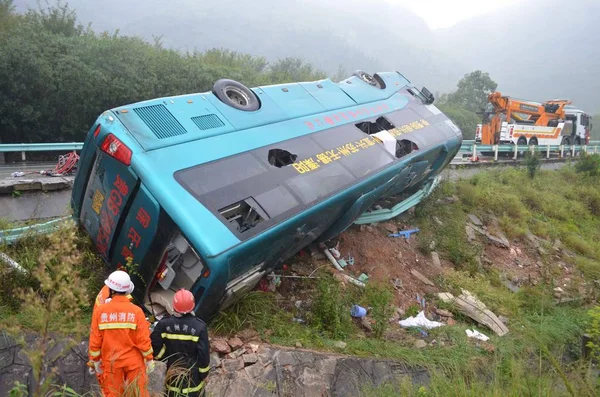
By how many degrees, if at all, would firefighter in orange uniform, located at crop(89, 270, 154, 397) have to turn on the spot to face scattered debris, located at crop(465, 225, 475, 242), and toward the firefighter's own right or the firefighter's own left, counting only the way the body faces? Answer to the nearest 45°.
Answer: approximately 45° to the firefighter's own right

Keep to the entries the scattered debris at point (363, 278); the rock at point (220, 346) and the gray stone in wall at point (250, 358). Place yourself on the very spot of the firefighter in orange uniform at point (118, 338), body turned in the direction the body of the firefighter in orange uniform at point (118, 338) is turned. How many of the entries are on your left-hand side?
0

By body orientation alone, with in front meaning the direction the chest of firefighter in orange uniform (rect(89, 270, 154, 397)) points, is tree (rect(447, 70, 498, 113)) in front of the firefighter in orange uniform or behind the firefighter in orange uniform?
in front

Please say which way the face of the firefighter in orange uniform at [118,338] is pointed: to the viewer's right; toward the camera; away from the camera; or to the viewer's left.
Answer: away from the camera

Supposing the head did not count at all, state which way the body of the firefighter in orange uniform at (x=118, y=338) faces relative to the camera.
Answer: away from the camera

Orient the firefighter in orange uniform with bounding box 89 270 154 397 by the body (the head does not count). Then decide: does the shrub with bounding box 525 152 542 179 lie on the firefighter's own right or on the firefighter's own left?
on the firefighter's own right

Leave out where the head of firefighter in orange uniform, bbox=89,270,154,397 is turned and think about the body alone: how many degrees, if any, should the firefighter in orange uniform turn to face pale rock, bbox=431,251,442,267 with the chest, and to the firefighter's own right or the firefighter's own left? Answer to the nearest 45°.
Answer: approximately 45° to the firefighter's own right

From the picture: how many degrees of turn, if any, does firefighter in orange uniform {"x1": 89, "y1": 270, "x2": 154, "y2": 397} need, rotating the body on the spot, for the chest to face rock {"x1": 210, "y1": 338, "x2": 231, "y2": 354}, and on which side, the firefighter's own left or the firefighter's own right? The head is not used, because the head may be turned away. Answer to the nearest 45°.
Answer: approximately 45° to the firefighter's own right

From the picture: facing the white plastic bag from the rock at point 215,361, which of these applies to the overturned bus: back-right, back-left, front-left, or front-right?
front-left

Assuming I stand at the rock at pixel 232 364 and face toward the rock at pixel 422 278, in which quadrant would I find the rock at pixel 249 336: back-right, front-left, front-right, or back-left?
front-left
